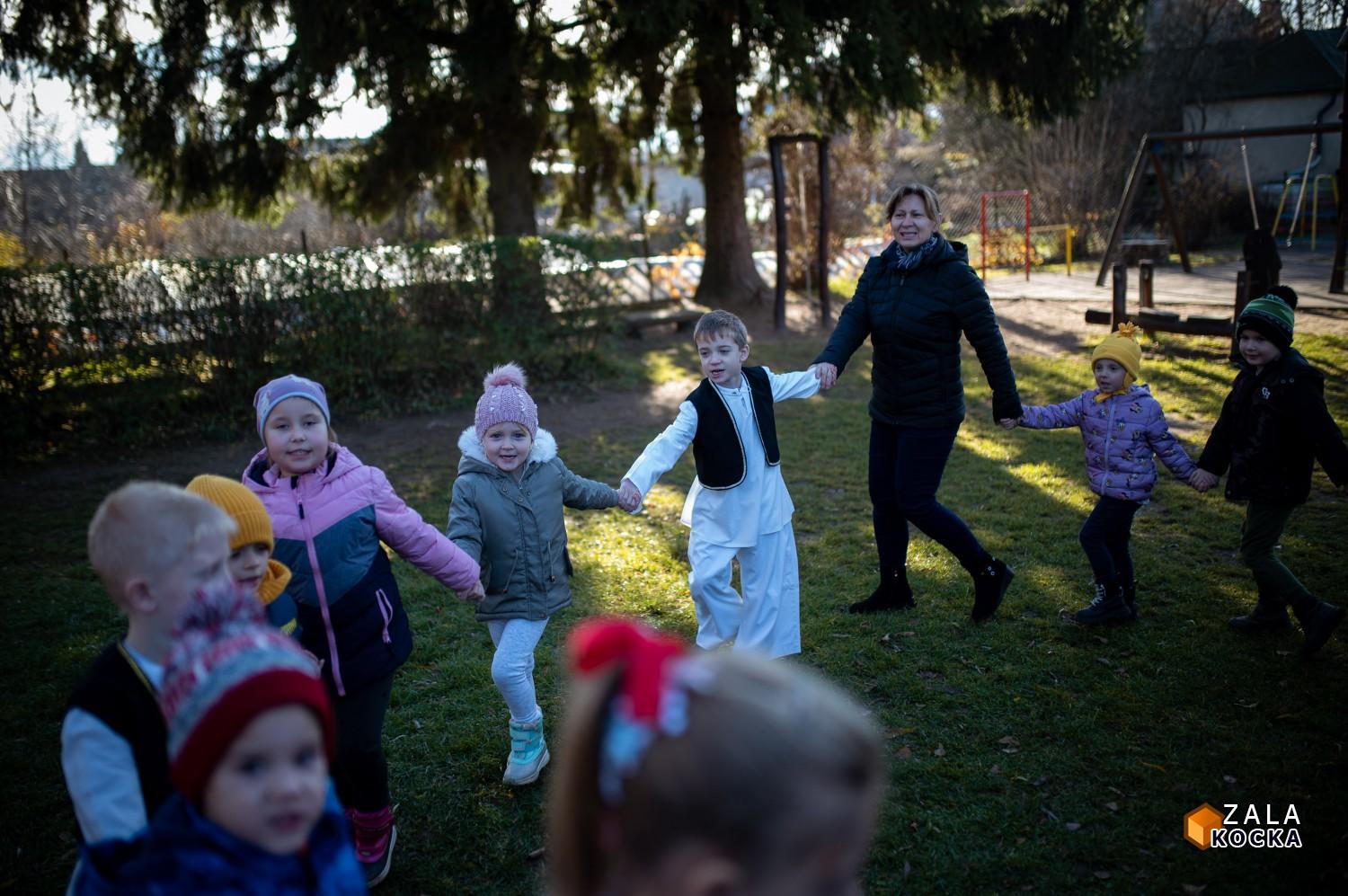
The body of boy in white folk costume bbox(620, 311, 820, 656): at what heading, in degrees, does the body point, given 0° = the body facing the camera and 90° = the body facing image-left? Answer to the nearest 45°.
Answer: approximately 0°

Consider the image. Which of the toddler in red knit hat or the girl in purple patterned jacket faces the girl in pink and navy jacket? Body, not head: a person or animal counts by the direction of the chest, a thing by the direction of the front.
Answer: the girl in purple patterned jacket

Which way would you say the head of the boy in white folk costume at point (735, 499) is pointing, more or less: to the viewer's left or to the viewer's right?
to the viewer's left

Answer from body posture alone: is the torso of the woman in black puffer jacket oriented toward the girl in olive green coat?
yes

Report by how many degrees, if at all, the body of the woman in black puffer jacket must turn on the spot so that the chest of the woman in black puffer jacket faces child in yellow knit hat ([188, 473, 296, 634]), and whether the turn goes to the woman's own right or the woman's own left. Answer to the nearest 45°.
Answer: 0° — they already face them

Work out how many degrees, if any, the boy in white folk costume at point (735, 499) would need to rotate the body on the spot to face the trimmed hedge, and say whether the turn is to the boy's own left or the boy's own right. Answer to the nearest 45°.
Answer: approximately 135° to the boy's own right

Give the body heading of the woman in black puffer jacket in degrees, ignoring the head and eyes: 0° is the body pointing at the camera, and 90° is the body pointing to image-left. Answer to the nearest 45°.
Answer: approximately 45°

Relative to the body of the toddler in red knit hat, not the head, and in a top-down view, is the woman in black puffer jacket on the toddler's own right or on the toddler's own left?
on the toddler's own left
